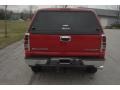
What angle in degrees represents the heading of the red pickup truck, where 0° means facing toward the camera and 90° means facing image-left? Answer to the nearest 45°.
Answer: approximately 180°
